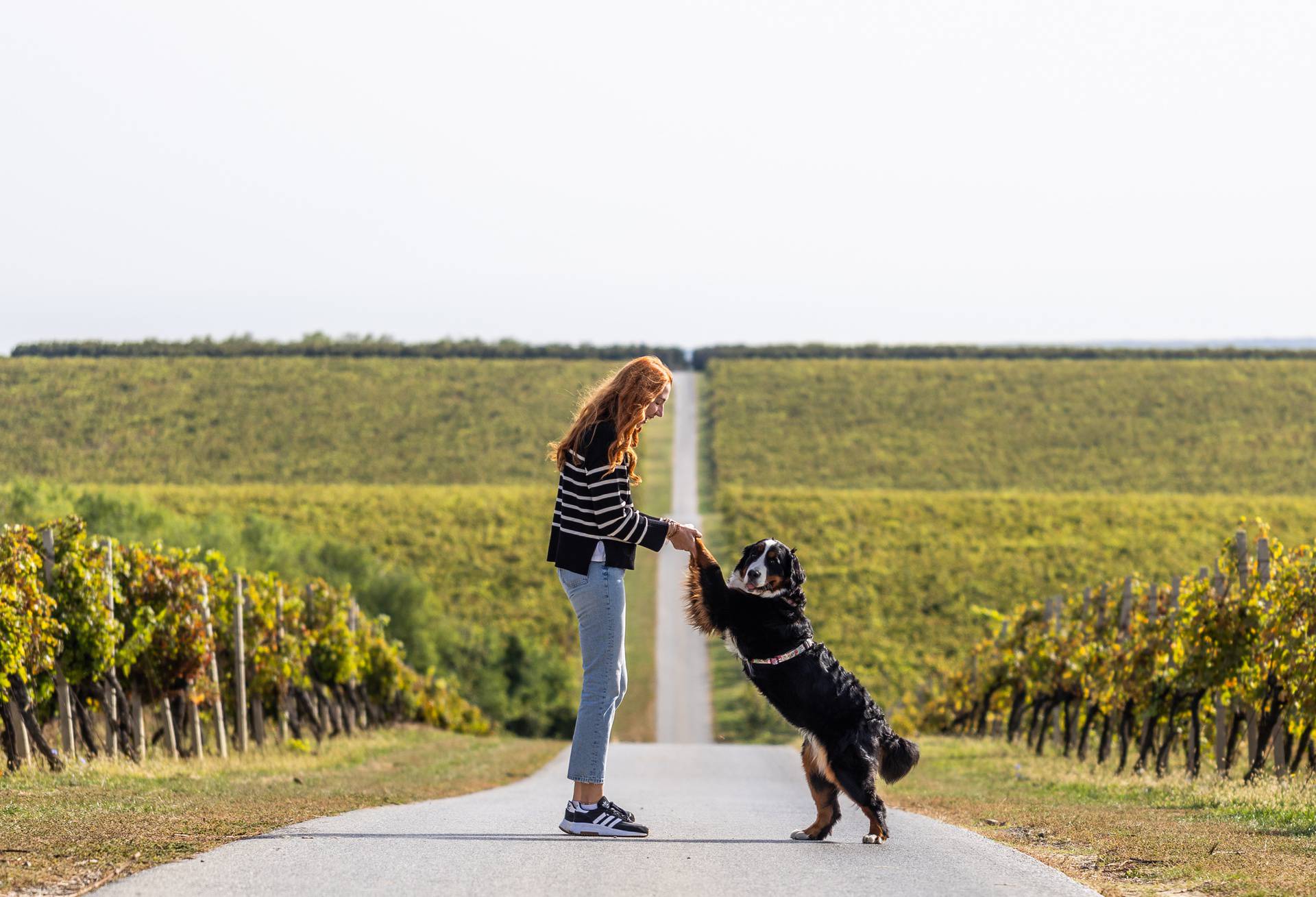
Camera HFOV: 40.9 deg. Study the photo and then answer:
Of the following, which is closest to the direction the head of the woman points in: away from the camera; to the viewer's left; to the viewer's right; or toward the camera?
to the viewer's right

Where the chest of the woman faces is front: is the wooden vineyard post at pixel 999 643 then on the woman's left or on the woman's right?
on the woman's left

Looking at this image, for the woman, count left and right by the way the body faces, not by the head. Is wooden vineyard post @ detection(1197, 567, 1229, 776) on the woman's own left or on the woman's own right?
on the woman's own left

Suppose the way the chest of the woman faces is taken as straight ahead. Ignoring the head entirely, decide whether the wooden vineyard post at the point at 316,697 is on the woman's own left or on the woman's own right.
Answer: on the woman's own left

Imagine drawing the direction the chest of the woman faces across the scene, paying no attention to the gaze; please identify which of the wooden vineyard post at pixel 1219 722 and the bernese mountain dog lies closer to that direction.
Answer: the bernese mountain dog

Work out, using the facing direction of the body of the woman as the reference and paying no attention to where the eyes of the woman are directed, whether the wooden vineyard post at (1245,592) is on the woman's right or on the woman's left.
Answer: on the woman's left

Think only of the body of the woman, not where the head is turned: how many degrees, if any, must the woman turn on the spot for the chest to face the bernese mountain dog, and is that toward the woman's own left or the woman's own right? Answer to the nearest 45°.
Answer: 0° — they already face it

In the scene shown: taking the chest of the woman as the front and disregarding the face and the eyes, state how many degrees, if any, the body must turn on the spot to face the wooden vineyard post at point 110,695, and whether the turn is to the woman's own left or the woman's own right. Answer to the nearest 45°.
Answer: approximately 135° to the woman's own left

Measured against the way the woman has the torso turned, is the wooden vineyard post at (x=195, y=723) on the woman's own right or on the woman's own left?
on the woman's own left

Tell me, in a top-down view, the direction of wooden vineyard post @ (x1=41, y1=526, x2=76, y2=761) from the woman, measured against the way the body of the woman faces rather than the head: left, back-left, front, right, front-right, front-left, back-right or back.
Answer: back-left

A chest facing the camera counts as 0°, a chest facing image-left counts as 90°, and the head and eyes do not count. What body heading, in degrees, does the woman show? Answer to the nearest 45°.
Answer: approximately 270°

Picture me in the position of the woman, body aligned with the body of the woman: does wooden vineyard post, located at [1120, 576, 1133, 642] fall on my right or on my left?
on my left
